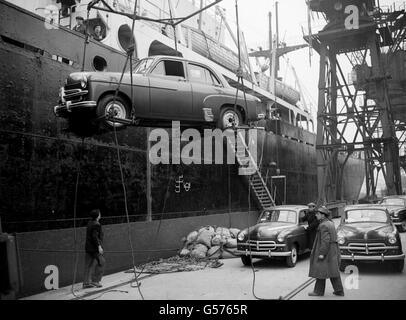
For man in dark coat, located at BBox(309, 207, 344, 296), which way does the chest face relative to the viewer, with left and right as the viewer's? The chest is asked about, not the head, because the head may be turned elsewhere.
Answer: facing to the left of the viewer

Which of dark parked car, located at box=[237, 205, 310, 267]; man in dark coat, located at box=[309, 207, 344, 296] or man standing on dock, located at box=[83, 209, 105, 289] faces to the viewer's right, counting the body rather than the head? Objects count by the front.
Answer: the man standing on dock

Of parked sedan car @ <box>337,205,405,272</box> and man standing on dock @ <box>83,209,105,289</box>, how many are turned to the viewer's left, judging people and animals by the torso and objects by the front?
0

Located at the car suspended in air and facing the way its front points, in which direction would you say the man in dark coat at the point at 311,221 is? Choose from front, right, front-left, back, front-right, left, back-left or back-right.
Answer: back

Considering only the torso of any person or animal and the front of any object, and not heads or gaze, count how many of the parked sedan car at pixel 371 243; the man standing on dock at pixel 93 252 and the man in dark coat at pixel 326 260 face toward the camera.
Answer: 1

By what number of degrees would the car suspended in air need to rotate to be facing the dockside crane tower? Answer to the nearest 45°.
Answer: approximately 180°

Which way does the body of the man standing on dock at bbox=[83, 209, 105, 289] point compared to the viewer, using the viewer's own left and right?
facing to the right of the viewer

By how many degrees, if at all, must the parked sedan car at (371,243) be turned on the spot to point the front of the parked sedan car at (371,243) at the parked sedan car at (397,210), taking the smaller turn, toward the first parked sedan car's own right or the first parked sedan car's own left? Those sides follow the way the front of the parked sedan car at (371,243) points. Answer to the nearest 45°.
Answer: approximately 180°

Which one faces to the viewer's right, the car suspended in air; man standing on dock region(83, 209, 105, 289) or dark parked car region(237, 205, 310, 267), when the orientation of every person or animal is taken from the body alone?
the man standing on dock

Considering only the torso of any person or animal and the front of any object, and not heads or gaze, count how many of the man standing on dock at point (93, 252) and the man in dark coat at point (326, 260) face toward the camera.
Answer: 0

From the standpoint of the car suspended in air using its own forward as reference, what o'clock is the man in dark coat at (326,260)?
The man in dark coat is roughly at 8 o'clock from the car suspended in air.

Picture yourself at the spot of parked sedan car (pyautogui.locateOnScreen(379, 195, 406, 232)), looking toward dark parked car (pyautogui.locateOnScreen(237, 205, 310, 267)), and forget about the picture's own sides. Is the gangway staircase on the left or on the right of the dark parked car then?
right
